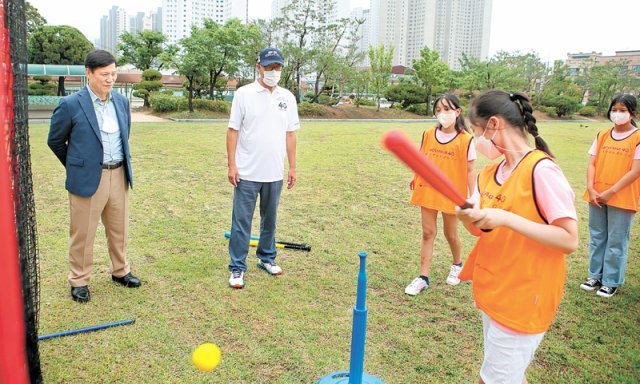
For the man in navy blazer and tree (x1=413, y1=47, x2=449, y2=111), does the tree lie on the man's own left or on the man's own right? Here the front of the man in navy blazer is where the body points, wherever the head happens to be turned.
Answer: on the man's own left

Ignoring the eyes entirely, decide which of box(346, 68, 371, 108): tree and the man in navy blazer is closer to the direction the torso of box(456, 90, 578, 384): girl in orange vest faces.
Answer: the man in navy blazer

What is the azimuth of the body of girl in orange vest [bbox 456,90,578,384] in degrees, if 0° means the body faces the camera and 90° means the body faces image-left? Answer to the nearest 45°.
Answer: approximately 45°

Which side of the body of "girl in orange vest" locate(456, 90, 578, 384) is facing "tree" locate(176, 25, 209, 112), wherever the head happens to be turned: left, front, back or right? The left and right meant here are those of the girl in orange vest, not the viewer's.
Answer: right

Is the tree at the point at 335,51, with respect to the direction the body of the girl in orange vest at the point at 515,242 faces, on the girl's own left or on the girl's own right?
on the girl's own right

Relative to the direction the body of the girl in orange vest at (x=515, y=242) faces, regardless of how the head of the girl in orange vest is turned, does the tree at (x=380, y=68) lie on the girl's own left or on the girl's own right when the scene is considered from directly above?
on the girl's own right

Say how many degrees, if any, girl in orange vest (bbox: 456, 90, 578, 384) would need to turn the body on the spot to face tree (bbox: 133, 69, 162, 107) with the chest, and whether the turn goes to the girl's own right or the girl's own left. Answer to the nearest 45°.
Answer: approximately 90° to the girl's own right

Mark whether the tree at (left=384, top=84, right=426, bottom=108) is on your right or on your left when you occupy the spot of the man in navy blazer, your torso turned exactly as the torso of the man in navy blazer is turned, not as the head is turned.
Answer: on your left

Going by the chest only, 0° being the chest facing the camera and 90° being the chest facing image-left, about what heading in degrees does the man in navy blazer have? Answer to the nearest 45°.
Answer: approximately 315°

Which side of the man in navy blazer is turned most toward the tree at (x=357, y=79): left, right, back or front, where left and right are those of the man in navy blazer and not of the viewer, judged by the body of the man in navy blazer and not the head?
left

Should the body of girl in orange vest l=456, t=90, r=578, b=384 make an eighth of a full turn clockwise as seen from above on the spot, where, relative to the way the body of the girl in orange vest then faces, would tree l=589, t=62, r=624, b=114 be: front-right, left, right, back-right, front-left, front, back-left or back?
right
